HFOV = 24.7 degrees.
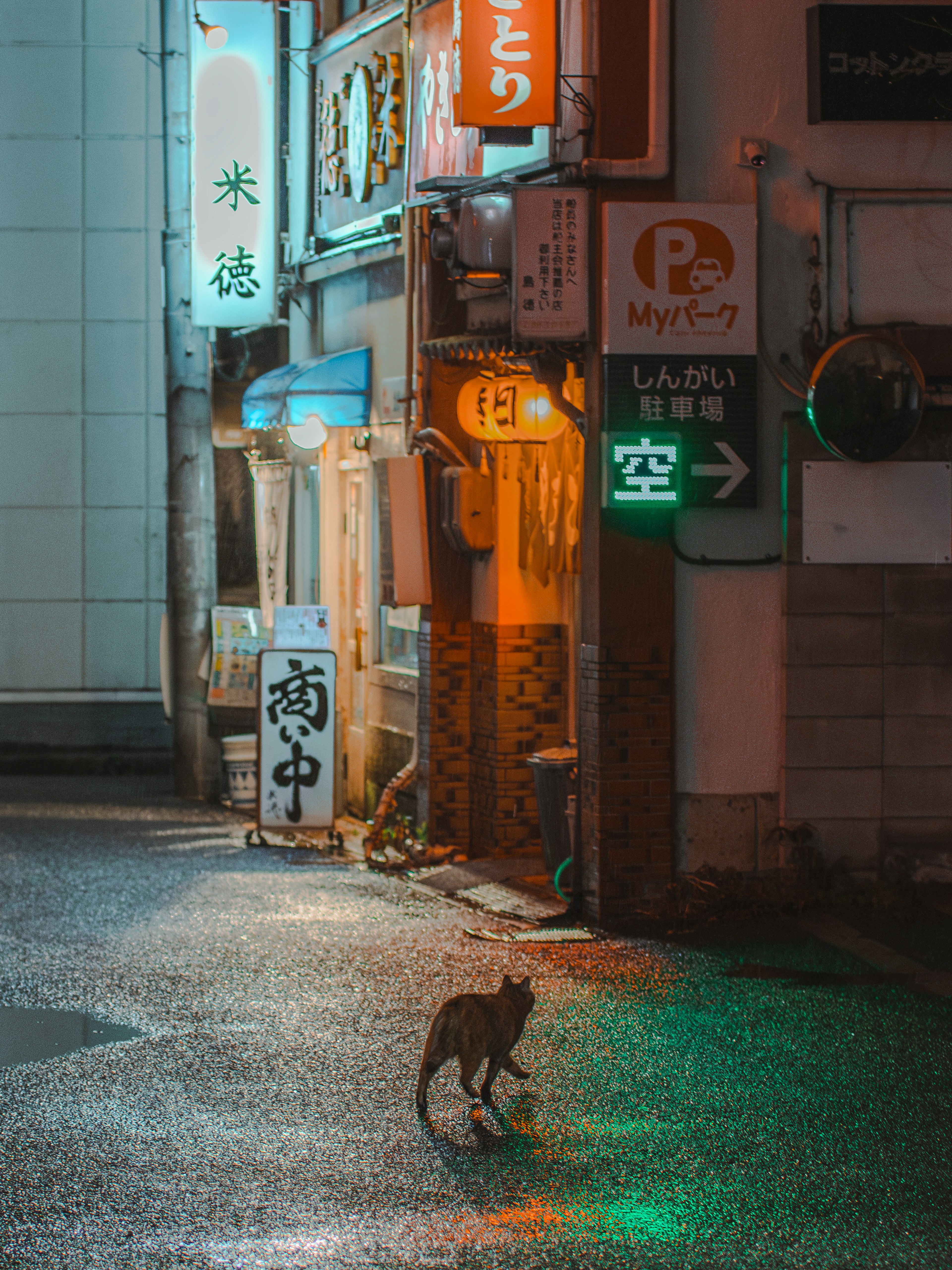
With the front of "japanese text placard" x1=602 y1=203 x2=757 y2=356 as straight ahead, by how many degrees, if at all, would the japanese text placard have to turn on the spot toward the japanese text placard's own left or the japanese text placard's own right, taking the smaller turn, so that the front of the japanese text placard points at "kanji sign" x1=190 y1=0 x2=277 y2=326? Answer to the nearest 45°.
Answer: approximately 135° to the japanese text placard's own right

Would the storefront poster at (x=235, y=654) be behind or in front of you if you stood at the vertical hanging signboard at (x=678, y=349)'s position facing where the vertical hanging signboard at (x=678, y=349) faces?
behind

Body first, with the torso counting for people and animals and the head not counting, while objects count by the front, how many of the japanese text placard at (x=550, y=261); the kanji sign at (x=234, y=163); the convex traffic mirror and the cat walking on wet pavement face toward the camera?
3
